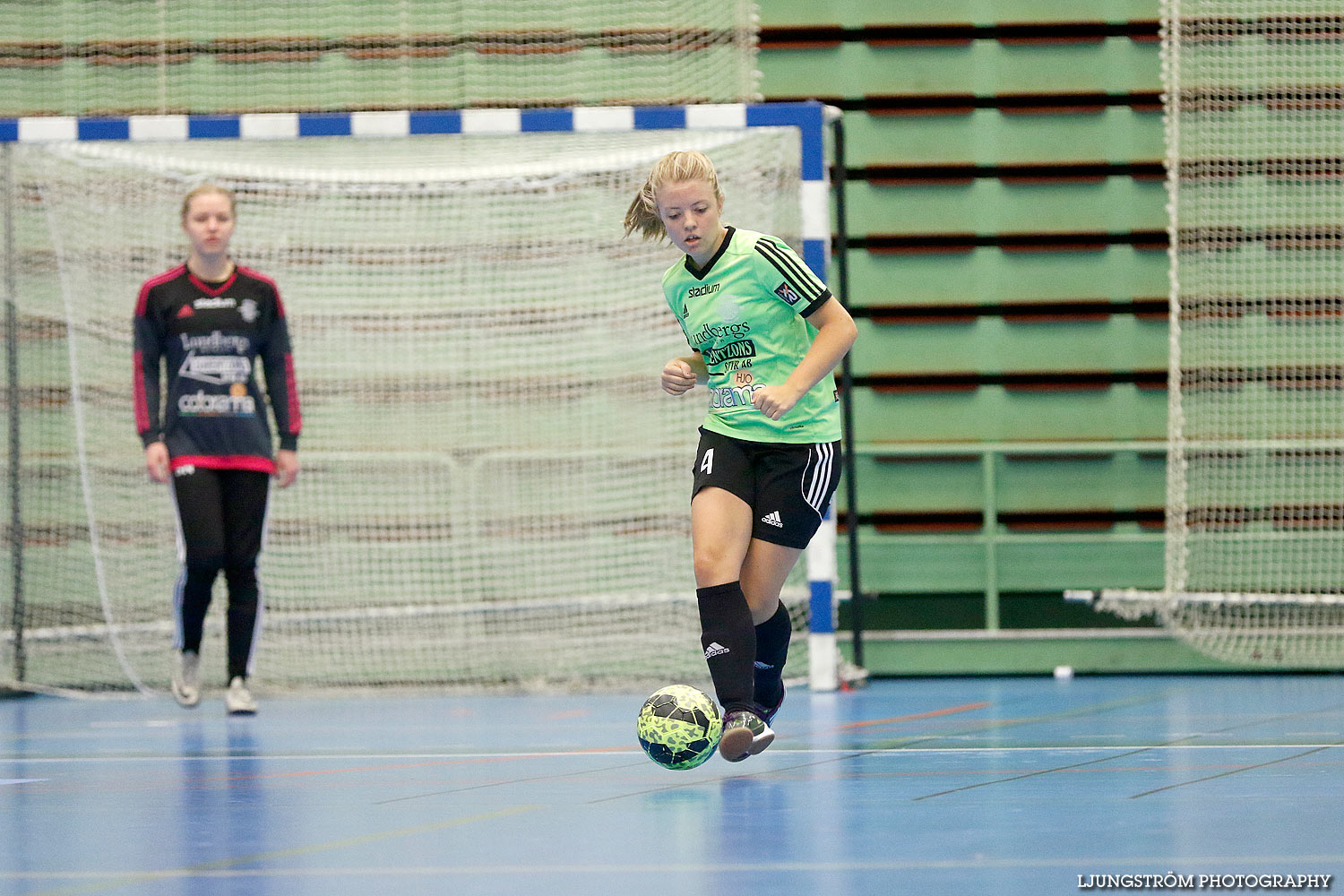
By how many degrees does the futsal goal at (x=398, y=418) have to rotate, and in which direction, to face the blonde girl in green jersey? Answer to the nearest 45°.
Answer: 0° — it already faces them

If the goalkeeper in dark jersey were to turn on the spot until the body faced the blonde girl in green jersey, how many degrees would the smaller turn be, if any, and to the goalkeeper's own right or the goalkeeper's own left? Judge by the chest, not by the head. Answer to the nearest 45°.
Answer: approximately 45° to the goalkeeper's own left

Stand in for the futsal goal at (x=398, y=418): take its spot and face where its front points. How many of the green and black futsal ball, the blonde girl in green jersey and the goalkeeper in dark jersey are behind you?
0

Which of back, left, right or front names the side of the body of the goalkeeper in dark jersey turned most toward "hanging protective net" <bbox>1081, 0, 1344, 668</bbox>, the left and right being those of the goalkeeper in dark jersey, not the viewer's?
left

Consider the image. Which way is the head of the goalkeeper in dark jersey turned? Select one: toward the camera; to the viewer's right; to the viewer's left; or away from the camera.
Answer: toward the camera

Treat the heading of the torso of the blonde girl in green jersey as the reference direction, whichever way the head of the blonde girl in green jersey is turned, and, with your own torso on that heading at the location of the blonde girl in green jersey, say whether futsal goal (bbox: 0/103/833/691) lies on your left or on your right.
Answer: on your right

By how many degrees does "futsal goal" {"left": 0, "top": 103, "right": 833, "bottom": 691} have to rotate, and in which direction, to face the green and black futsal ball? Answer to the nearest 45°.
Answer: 0° — it already faces it

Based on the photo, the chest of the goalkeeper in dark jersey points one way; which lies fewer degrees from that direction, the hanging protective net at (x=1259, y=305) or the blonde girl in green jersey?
the blonde girl in green jersey

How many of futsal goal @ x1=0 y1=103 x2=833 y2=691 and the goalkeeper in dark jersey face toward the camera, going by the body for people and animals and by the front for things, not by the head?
2

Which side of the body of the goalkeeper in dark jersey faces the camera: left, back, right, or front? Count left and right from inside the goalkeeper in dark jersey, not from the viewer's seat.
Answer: front

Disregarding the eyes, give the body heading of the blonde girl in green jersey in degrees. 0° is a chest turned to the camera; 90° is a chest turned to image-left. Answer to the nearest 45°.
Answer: approximately 45°

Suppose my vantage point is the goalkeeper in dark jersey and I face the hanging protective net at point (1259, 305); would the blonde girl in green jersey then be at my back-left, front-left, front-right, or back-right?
front-right

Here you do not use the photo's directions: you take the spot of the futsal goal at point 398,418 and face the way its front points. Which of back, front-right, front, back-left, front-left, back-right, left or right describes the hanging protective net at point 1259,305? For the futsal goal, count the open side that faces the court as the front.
left

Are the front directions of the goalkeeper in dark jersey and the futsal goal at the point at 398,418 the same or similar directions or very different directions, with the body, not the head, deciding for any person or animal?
same or similar directions
